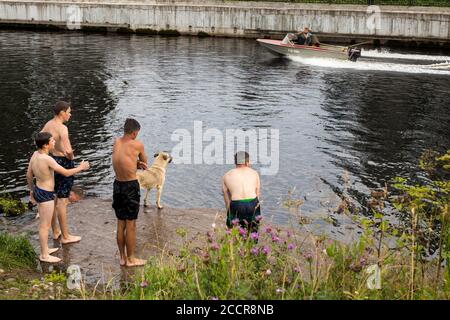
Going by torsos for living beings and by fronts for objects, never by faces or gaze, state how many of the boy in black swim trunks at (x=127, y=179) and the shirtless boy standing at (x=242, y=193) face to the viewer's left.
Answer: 0

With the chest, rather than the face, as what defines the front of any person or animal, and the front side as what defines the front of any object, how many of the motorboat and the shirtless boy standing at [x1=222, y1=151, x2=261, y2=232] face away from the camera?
1

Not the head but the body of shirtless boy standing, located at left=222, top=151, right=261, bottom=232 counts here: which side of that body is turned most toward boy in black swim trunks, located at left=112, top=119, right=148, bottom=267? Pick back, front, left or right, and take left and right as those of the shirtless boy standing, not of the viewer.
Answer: left

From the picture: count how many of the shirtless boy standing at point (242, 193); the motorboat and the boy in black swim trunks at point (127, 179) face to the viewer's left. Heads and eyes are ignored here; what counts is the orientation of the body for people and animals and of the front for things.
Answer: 1

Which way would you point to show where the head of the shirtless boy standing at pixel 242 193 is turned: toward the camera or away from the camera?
away from the camera

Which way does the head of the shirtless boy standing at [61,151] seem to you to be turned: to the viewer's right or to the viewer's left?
to the viewer's right

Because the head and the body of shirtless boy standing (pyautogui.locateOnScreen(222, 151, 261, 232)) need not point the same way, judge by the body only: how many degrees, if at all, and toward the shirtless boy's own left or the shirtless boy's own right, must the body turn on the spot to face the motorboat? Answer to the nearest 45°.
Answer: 0° — they already face it

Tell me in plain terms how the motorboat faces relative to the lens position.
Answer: facing to the left of the viewer

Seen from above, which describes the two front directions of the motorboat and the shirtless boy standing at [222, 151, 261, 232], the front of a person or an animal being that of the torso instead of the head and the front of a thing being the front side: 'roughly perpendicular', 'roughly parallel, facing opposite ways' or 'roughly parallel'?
roughly perpendicular

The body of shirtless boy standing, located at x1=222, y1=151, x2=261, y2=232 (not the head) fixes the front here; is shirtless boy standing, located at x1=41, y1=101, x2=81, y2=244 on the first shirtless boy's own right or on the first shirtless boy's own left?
on the first shirtless boy's own left

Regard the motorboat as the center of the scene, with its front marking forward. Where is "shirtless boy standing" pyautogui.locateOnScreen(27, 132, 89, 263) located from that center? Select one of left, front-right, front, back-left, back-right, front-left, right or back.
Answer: left

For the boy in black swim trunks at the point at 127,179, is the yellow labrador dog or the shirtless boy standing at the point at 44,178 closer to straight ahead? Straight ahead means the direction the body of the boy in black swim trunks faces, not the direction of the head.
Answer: the yellow labrador dog

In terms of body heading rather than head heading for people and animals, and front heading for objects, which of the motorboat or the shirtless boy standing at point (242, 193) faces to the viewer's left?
the motorboat

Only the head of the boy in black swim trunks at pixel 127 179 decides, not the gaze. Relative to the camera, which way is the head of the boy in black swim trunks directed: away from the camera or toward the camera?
away from the camera

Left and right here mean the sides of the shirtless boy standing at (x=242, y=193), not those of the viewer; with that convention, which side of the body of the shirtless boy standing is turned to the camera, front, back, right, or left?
back

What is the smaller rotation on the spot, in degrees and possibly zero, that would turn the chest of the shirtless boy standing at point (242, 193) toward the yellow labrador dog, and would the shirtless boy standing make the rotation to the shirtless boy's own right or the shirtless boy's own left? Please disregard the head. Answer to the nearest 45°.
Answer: approximately 45° to the shirtless boy's own left

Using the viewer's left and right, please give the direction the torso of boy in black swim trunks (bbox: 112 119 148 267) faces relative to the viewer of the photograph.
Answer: facing away from the viewer and to the right of the viewer
